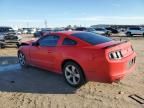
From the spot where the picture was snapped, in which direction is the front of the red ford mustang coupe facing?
facing away from the viewer and to the left of the viewer
